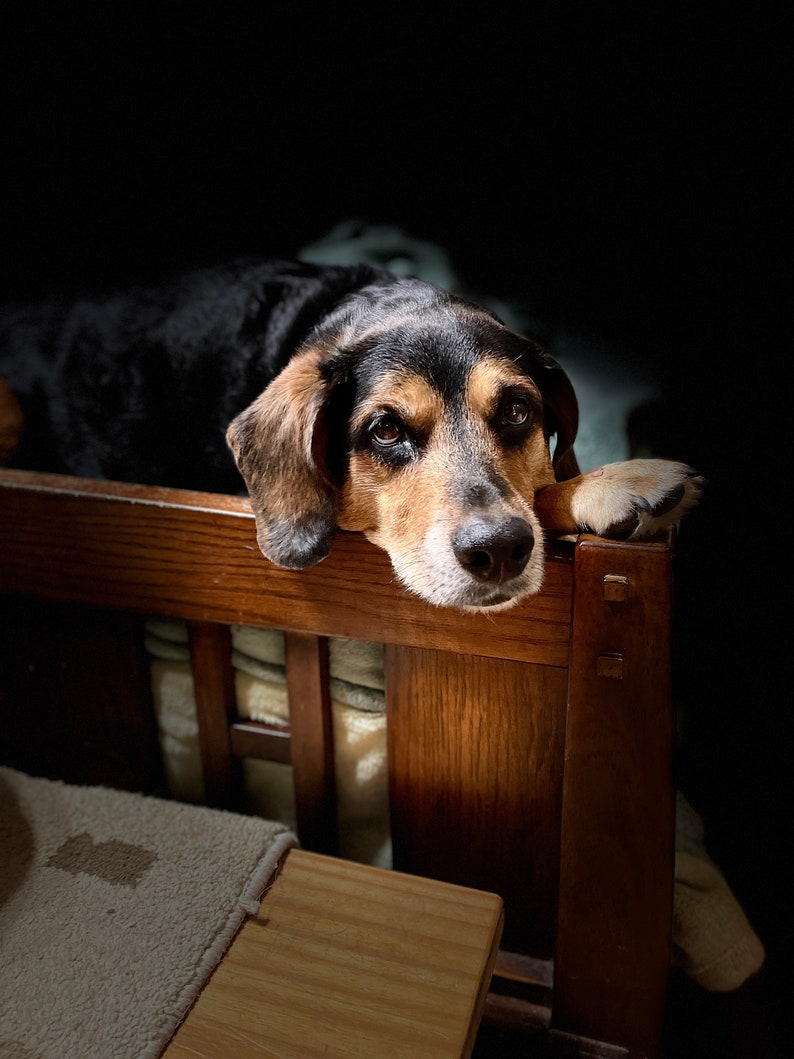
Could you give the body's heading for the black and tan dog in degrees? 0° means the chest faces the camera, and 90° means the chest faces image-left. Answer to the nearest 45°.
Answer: approximately 315°
